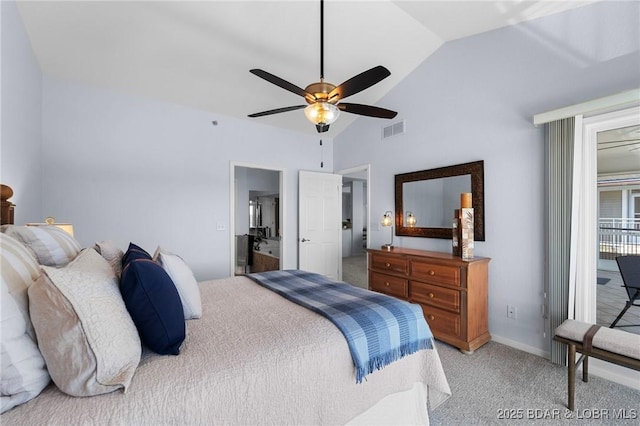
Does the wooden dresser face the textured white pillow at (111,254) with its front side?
yes

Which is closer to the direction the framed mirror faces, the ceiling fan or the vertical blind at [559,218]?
the ceiling fan

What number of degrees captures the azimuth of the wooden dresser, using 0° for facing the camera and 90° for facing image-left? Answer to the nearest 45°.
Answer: approximately 45°

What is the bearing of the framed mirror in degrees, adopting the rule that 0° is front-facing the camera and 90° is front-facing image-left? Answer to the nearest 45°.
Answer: approximately 45°

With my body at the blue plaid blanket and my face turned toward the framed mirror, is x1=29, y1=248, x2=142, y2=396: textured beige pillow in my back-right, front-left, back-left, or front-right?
back-left

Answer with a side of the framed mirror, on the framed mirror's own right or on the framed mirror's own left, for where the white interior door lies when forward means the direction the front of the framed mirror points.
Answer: on the framed mirror's own right

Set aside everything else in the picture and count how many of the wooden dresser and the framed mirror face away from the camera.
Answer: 0

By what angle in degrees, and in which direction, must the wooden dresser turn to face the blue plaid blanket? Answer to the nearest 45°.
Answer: approximately 45° to its left

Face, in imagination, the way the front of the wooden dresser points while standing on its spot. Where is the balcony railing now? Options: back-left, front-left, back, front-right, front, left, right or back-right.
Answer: back-left

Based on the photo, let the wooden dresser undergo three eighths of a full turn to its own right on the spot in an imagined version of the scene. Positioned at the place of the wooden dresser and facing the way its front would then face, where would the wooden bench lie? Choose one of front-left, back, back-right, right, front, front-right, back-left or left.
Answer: back-right

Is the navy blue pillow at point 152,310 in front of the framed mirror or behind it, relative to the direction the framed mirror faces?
in front

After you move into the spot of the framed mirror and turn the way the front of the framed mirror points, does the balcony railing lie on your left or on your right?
on your left

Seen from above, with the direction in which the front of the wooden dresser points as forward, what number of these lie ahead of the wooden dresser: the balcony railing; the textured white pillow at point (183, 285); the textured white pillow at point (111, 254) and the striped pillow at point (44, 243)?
3
